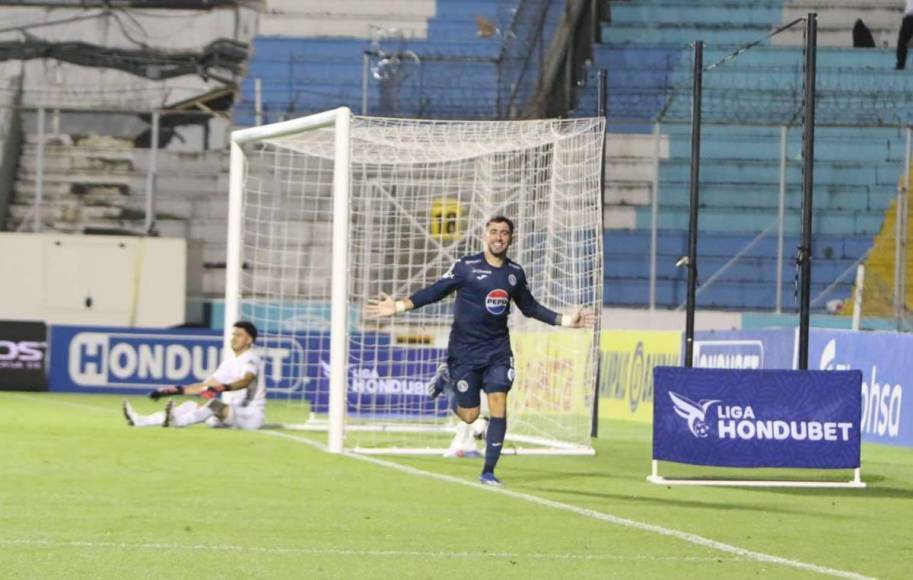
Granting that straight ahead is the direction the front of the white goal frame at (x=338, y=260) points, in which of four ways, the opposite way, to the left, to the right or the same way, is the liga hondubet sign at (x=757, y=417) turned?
to the left

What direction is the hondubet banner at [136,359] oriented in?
toward the camera

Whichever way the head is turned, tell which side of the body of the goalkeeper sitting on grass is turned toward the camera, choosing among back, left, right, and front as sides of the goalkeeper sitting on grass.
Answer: left

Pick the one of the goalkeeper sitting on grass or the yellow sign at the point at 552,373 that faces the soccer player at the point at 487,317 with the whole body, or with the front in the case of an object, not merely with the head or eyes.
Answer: the yellow sign

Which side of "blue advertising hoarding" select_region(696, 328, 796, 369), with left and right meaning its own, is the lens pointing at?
front

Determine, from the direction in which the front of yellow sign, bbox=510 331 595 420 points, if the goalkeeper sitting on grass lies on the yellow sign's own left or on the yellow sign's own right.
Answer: on the yellow sign's own right

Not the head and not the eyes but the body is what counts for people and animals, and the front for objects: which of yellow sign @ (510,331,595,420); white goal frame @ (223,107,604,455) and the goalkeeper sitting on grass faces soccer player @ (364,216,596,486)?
the yellow sign

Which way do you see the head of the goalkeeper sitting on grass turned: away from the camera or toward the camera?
toward the camera

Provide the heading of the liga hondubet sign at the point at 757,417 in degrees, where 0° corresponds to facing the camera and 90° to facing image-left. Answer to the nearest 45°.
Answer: approximately 0°

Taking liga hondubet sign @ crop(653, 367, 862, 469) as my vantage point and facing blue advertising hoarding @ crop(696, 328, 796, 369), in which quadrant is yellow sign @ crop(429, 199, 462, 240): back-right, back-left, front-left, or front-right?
front-left

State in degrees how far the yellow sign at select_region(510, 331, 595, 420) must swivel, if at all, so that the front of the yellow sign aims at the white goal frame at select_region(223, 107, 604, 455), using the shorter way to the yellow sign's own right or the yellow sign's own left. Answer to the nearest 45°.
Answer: approximately 45° to the yellow sign's own right

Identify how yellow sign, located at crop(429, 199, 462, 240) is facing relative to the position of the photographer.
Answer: facing the viewer

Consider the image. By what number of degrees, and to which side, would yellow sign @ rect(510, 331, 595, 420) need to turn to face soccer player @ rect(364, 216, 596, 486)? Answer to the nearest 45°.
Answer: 0° — it already faces them

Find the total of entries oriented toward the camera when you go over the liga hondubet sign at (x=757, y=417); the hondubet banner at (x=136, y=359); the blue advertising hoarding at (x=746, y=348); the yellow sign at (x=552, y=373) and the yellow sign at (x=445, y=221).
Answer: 5
